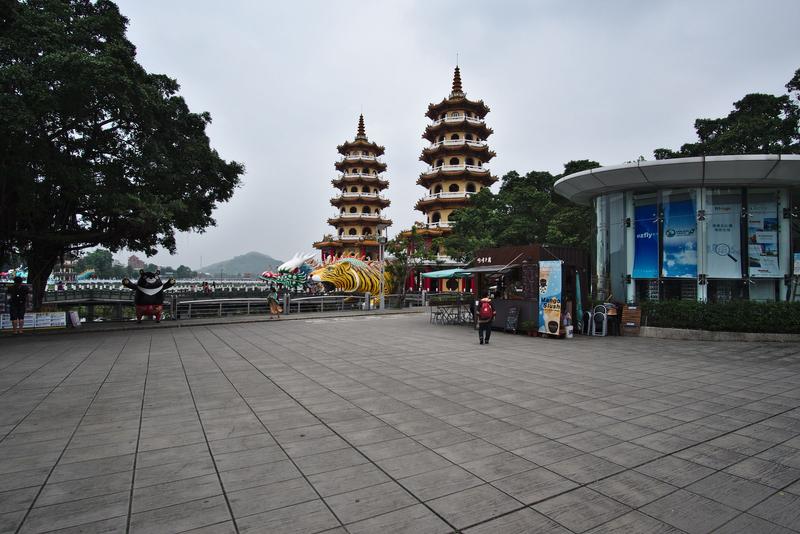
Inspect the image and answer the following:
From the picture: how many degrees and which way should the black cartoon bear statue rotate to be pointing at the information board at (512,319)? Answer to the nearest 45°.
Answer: approximately 45° to its left

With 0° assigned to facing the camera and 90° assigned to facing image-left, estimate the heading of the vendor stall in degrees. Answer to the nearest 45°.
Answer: approximately 45°

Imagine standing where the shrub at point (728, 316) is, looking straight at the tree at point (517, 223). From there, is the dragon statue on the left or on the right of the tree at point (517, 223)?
left

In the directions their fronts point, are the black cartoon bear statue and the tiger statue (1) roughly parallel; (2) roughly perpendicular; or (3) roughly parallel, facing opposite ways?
roughly perpendicular

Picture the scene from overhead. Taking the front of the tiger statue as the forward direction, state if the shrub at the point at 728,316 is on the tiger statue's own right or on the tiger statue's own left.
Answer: on the tiger statue's own left

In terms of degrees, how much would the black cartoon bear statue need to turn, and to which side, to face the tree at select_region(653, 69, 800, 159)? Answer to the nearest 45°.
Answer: approximately 90° to its left

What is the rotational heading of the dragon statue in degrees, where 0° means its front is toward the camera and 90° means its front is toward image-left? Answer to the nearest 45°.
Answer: approximately 90°

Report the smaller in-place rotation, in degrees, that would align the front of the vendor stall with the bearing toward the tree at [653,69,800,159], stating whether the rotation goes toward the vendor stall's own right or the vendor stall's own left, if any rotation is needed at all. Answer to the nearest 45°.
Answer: approximately 180°

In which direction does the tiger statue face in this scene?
to the viewer's left

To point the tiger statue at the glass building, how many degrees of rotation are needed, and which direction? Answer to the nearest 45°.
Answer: approximately 135° to its left
